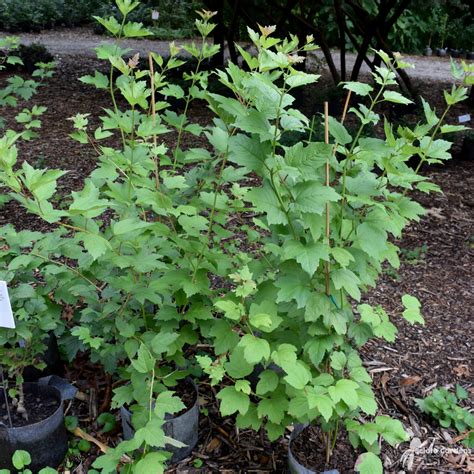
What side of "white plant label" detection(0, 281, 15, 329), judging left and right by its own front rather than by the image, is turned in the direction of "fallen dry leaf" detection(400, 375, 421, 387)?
left

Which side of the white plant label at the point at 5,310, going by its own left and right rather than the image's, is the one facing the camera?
front

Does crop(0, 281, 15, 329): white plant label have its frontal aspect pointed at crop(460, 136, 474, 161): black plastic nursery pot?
no

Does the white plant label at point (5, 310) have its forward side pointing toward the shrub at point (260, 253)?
no

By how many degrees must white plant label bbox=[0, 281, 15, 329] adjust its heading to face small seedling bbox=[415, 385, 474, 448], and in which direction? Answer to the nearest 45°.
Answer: approximately 90° to its left

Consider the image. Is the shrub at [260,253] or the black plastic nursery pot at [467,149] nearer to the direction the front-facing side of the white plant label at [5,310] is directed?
the shrub

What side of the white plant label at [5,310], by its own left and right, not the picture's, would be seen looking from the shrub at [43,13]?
back

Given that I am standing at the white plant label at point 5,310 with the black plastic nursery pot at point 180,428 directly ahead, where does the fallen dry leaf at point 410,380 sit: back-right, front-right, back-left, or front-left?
front-left

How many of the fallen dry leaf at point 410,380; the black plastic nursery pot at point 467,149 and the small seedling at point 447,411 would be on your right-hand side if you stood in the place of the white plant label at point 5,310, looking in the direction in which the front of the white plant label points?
0
